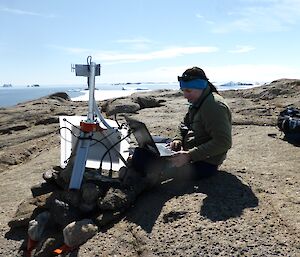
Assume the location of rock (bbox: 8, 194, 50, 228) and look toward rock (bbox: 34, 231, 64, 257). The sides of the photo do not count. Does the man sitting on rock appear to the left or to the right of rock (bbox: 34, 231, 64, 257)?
left

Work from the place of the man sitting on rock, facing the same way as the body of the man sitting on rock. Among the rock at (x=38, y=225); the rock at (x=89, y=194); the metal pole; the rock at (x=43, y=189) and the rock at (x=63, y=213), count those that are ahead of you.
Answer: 5

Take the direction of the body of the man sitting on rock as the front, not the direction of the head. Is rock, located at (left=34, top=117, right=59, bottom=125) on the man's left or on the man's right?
on the man's right

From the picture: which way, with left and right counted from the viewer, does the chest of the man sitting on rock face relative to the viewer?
facing to the left of the viewer

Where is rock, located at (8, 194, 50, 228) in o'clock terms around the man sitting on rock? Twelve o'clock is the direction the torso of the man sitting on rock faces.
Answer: The rock is roughly at 12 o'clock from the man sitting on rock.

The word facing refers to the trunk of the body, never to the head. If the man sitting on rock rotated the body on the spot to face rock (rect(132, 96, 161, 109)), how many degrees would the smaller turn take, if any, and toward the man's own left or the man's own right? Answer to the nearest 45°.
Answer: approximately 90° to the man's own right

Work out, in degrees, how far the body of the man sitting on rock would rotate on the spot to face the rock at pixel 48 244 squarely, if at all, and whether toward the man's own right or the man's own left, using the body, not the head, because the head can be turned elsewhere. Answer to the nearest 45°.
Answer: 0° — they already face it

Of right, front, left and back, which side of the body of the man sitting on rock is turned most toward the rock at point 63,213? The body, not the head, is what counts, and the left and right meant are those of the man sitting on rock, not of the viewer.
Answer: front

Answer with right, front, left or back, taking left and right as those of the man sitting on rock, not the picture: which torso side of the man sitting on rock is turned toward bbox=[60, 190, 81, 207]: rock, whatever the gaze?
front

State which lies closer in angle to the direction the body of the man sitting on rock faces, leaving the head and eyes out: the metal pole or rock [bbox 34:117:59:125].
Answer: the metal pole

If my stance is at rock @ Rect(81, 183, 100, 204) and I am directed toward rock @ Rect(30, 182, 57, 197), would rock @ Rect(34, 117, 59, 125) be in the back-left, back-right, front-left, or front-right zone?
front-right

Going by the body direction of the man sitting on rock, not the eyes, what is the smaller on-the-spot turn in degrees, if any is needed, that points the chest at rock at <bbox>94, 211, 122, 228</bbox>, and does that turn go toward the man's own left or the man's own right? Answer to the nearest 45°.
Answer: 0° — they already face it
